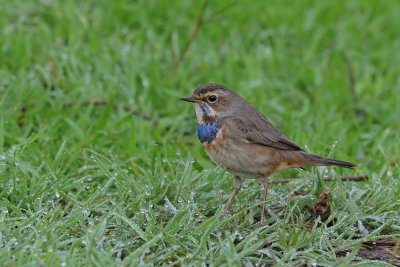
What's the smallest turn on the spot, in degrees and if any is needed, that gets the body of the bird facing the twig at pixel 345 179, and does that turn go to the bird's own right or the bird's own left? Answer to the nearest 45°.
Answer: approximately 135° to the bird's own right

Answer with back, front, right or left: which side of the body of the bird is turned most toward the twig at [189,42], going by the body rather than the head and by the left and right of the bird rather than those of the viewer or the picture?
right

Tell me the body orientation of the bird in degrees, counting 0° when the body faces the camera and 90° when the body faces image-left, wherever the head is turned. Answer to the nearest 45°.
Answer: approximately 90°
